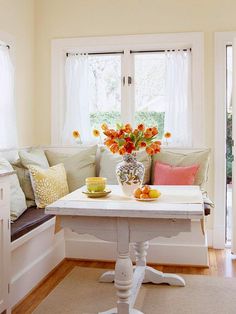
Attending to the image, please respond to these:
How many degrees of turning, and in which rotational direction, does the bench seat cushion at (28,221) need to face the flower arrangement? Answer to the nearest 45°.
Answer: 0° — it already faces it

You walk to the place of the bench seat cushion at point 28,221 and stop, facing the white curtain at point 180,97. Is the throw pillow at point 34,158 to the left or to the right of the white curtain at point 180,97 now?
left

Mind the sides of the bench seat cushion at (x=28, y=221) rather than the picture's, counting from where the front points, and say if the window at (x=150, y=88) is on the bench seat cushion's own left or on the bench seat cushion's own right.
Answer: on the bench seat cushion's own left

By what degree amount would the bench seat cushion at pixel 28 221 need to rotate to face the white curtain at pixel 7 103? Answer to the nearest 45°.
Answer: approximately 135° to its left

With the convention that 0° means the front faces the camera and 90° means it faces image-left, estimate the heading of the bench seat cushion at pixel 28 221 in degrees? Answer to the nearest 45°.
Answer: approximately 315°

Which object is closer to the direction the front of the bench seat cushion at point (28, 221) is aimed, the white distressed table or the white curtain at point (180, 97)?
the white distressed table

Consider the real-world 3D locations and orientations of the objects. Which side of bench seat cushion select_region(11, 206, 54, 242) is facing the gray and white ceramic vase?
front

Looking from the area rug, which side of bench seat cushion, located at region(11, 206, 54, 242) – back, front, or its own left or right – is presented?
front

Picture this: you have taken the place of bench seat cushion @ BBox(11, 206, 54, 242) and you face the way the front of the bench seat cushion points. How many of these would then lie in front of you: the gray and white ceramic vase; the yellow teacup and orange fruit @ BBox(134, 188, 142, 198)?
3

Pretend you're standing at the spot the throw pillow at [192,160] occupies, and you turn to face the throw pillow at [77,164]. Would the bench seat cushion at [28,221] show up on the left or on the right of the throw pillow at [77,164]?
left
